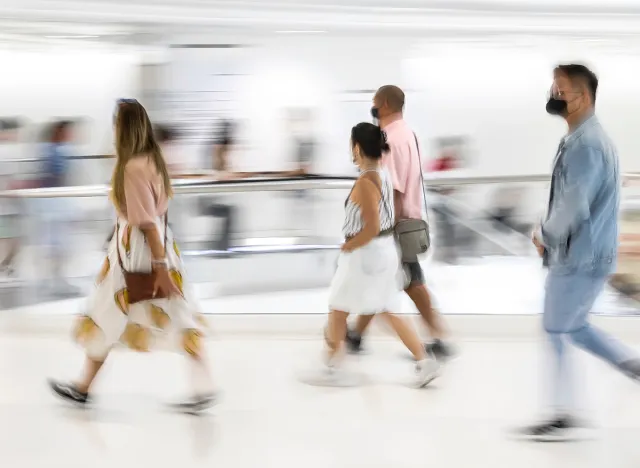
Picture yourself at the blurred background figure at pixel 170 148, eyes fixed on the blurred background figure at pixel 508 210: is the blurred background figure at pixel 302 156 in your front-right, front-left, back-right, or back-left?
front-left

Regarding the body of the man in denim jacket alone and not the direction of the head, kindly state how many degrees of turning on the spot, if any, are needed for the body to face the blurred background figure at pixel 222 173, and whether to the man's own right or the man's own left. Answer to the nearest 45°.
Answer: approximately 45° to the man's own right

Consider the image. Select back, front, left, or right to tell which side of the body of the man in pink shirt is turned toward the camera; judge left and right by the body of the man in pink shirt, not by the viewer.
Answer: left

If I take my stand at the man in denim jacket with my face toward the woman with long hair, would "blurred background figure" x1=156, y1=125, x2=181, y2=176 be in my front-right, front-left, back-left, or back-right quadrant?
front-right

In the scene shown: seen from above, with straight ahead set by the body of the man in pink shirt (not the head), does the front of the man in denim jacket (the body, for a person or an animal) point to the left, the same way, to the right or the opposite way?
the same way

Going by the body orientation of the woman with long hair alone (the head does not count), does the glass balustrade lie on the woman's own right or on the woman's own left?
on the woman's own right

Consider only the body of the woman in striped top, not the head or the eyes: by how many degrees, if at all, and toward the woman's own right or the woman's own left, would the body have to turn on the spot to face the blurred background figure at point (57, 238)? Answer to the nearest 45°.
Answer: approximately 45° to the woman's own right
